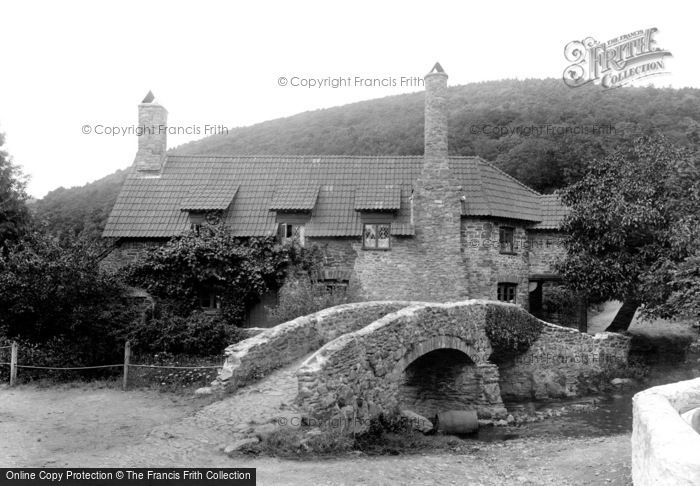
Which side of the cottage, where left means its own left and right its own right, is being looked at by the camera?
front

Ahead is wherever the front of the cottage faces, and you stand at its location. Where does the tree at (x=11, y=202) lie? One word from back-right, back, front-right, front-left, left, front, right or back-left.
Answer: right

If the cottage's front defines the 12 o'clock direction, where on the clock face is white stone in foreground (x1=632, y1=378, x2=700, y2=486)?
The white stone in foreground is roughly at 12 o'clock from the cottage.

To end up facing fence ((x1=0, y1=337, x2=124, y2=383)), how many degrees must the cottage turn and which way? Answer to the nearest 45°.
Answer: approximately 45° to its right

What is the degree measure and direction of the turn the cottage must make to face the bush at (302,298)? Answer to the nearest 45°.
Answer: approximately 45° to its right

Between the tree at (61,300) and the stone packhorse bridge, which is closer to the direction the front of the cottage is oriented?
the stone packhorse bridge

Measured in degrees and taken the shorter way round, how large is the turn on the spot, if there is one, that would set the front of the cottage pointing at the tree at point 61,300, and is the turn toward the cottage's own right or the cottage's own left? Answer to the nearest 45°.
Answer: approximately 45° to the cottage's own right

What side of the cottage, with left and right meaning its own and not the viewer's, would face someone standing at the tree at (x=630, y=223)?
left

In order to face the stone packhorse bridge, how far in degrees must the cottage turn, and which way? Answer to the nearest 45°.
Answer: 0° — it already faces it
